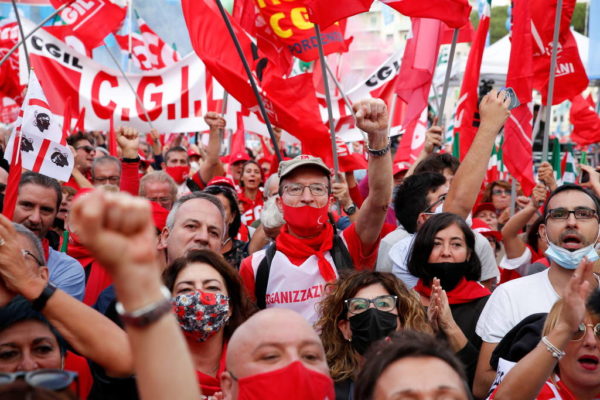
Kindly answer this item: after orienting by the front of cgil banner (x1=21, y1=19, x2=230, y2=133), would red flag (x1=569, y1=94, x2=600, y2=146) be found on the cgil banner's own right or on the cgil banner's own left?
on the cgil banner's own left

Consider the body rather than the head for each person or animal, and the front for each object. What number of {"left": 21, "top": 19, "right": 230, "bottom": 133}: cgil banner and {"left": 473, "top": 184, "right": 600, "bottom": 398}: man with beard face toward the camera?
2

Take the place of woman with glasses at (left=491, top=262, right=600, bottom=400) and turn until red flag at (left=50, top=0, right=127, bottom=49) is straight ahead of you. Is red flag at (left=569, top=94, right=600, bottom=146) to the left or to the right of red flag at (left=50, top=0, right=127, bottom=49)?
right

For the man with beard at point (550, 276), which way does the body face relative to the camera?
toward the camera

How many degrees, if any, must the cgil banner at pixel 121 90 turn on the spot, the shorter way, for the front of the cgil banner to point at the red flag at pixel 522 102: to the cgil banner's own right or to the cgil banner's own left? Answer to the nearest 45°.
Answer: approximately 45° to the cgil banner's own left

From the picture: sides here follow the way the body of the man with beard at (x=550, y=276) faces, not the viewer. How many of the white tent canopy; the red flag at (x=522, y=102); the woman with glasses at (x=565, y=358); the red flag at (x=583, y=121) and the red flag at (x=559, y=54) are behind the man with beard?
4

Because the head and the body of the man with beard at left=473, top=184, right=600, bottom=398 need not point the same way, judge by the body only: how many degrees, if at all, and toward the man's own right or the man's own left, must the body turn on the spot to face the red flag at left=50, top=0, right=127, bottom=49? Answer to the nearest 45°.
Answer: approximately 135° to the man's own right

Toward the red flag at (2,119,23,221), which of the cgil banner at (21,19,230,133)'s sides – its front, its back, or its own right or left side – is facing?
front

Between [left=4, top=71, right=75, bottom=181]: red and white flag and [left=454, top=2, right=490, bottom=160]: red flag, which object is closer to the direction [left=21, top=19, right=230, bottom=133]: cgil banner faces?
the red and white flag

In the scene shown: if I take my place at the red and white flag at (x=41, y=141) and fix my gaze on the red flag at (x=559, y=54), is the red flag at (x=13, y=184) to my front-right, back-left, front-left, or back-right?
back-right

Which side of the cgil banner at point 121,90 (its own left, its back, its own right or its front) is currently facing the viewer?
front

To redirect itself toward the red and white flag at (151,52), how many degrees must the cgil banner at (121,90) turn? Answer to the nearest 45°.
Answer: approximately 180°

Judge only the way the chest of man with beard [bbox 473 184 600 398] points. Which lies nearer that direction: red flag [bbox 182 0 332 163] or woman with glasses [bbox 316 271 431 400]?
the woman with glasses
